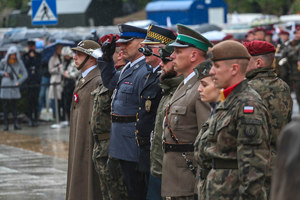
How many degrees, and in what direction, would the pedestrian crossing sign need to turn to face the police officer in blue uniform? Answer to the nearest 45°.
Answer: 0° — it already faces them

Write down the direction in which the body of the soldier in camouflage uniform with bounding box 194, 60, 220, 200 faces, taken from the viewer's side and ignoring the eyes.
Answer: to the viewer's left

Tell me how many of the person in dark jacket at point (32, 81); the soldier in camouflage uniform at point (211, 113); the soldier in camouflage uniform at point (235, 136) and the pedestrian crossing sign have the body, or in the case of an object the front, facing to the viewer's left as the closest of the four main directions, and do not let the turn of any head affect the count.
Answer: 2

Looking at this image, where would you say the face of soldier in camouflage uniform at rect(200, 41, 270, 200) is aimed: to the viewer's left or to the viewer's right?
to the viewer's left

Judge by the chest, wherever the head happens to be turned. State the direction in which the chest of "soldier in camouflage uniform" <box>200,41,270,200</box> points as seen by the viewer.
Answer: to the viewer's left

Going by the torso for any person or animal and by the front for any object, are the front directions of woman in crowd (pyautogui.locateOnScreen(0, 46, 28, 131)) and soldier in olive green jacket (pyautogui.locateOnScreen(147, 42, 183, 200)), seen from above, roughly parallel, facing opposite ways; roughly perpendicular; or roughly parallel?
roughly perpendicular

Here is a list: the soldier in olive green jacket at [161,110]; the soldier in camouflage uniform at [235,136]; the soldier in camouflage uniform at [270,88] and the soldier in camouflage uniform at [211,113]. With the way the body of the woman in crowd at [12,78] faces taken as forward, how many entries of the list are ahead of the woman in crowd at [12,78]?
4

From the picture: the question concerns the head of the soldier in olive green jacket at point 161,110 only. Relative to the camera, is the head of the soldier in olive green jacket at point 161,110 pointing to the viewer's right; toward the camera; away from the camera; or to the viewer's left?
to the viewer's left

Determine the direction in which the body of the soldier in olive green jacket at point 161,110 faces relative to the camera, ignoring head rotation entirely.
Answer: to the viewer's left

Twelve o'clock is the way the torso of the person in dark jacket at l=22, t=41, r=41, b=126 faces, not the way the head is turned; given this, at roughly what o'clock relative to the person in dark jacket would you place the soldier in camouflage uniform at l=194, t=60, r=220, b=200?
The soldier in camouflage uniform is roughly at 12 o'clock from the person in dark jacket.

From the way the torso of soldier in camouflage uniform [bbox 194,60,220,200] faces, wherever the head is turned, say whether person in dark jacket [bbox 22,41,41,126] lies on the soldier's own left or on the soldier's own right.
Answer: on the soldier's own right
